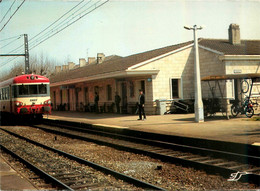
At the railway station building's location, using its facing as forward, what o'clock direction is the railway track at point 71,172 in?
The railway track is roughly at 11 o'clock from the railway station building.

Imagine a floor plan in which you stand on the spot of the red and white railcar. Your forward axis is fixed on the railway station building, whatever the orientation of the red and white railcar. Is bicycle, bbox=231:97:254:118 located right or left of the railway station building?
right

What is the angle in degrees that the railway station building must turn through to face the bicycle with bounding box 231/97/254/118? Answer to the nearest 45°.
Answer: approximately 45° to its left

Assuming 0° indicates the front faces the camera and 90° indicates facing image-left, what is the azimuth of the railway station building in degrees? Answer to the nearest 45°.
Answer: approximately 45°

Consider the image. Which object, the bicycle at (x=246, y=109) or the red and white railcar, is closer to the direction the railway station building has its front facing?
the red and white railcar

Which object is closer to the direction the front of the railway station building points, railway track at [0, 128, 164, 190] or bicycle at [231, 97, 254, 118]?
the railway track
